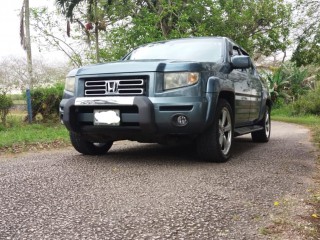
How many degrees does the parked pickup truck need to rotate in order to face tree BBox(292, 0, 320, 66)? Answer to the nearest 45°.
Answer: approximately 180°

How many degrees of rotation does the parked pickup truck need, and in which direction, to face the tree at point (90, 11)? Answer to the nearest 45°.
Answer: approximately 135° to its right

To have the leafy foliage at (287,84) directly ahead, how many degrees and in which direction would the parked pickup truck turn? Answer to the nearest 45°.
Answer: approximately 135° to its right

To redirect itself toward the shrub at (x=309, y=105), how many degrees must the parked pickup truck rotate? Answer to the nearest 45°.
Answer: approximately 180°

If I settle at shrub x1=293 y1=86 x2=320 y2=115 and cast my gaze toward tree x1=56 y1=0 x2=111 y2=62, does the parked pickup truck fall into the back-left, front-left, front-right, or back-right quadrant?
front-left

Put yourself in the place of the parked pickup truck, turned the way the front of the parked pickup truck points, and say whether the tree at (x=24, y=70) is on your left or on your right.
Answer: on your right

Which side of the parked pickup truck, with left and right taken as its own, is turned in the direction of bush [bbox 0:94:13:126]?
right

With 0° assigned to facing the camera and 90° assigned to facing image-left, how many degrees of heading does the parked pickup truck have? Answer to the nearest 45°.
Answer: approximately 45°

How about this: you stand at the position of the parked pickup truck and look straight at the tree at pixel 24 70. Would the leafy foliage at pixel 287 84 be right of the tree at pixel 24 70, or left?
right

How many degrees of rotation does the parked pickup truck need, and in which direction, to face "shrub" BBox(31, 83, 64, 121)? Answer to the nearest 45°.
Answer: approximately 90° to its right
